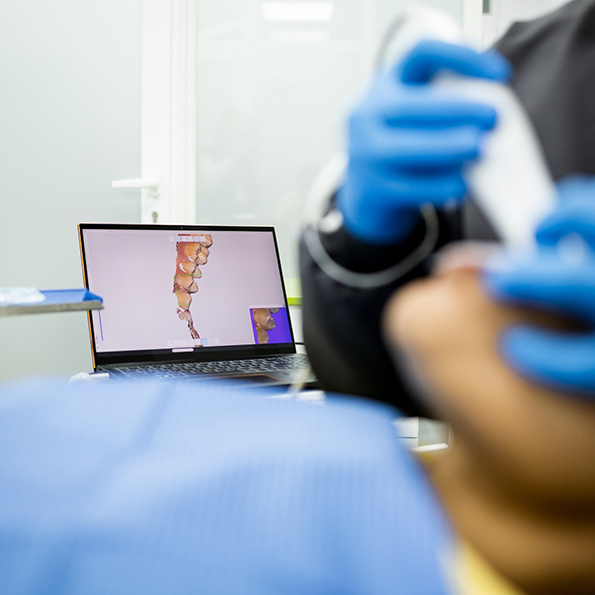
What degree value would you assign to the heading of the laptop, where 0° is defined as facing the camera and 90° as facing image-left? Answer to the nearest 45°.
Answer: approximately 315°
